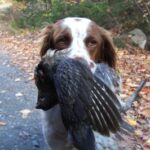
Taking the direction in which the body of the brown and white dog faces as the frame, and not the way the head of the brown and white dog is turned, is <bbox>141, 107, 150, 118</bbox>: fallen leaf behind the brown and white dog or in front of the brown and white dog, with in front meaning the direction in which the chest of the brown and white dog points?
behind

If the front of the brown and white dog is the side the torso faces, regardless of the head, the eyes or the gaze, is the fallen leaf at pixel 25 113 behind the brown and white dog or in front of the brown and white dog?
behind

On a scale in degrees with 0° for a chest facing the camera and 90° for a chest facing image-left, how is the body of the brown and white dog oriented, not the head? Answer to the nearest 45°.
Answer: approximately 0°
